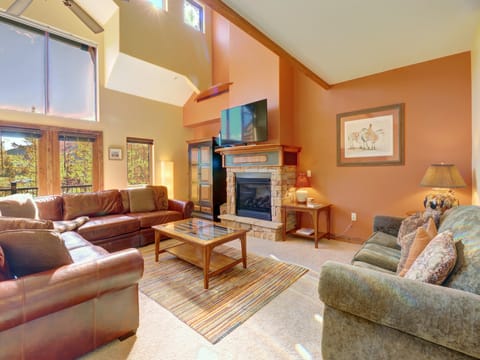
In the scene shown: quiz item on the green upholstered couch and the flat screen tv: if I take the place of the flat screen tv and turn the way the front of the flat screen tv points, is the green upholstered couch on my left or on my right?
on my left

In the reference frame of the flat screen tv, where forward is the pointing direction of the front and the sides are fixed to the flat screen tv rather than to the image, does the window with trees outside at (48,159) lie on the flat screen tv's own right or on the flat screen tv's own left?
on the flat screen tv's own right

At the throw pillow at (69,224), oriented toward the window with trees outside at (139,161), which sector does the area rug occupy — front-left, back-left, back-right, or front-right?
back-right

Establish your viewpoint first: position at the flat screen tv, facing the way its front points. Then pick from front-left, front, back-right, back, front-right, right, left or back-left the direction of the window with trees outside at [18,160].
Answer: front-right

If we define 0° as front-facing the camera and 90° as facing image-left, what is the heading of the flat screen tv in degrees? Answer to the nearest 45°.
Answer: approximately 45°

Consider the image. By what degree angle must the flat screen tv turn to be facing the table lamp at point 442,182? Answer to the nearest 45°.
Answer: approximately 90° to its left

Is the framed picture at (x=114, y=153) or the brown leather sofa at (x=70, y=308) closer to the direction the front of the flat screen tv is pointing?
the brown leather sofa

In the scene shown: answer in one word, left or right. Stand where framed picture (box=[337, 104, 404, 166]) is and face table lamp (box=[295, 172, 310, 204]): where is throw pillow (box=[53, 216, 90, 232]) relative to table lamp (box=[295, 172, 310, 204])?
left

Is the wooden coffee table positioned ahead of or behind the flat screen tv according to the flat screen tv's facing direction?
ahead

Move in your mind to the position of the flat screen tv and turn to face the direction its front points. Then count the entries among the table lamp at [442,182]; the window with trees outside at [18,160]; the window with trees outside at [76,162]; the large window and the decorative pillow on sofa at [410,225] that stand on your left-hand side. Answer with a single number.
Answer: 2

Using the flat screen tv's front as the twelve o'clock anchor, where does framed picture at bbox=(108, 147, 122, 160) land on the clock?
The framed picture is roughly at 2 o'clock from the flat screen tv.

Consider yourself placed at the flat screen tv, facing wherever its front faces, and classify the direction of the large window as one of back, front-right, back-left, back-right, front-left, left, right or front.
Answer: front-right
